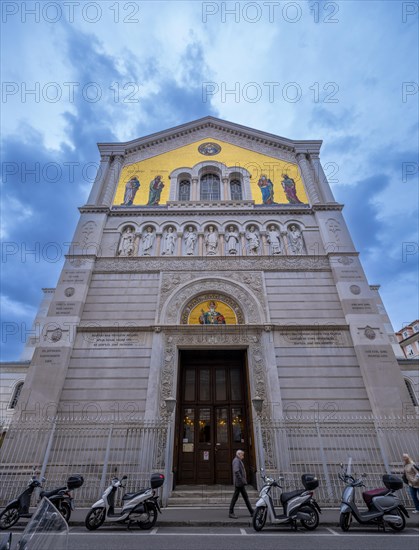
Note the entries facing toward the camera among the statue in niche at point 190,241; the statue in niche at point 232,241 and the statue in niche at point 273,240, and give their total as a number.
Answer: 3

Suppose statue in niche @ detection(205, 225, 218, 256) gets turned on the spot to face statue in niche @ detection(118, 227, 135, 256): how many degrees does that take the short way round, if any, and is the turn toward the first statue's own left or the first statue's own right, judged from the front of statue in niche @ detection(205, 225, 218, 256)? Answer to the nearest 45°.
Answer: approximately 90° to the first statue's own right

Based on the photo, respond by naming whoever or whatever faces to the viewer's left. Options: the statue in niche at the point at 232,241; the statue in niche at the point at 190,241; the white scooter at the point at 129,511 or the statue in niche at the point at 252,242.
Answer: the white scooter

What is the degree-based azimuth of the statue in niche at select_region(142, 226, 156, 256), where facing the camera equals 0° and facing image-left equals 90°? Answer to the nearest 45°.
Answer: approximately 0°

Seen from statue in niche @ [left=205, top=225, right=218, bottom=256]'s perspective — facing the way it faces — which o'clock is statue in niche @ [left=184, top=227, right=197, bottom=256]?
statue in niche @ [left=184, top=227, right=197, bottom=256] is roughly at 3 o'clock from statue in niche @ [left=205, top=225, right=218, bottom=256].

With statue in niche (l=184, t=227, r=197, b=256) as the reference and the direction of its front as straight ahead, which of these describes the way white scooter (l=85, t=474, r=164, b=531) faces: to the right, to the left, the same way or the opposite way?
to the right

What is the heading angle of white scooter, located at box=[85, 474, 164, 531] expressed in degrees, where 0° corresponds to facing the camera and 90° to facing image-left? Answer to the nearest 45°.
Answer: approximately 90°

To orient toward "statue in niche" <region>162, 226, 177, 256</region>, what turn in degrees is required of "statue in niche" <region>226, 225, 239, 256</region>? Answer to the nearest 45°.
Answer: approximately 90° to its right

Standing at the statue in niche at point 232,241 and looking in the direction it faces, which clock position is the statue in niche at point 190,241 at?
the statue in niche at point 190,241 is roughly at 3 o'clock from the statue in niche at point 232,241.

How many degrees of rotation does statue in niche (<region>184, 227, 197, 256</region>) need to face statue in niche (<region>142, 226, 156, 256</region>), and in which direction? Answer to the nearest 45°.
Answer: approximately 90° to its right

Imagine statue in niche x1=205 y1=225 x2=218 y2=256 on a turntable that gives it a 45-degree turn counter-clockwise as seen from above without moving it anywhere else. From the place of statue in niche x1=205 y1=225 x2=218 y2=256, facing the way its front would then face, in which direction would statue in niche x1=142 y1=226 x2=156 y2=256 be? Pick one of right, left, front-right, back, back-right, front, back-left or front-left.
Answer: back-right
